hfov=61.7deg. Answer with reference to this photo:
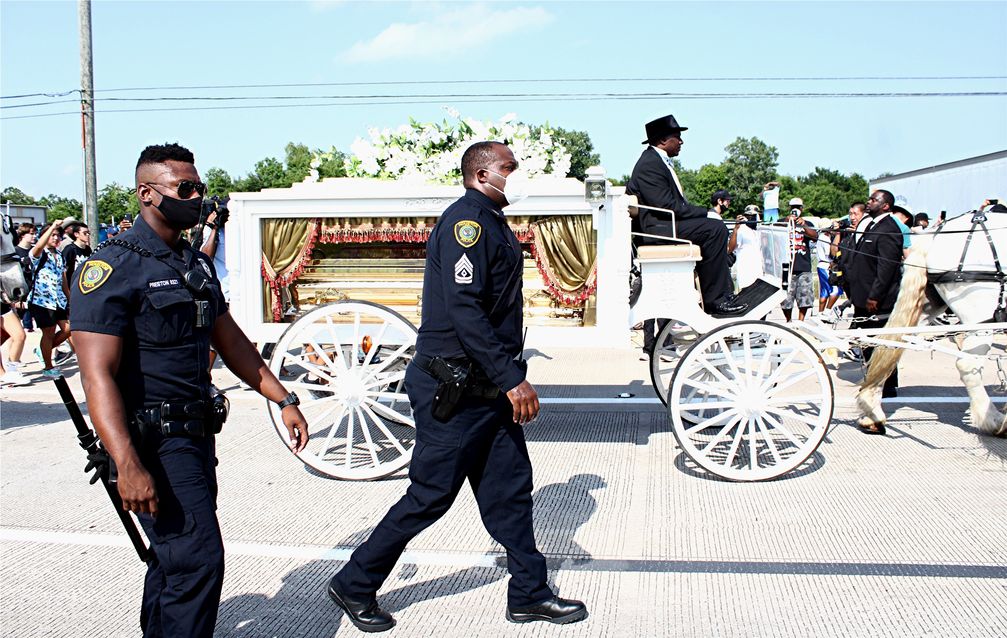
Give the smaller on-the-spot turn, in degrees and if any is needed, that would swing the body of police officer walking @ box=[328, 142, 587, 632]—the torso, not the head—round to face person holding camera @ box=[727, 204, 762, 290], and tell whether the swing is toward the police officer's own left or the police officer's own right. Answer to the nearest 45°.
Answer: approximately 45° to the police officer's own left

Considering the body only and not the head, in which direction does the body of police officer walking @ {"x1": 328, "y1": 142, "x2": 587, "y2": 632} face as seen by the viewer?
to the viewer's right

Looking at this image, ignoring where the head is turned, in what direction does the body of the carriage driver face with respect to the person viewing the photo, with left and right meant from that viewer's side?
facing to the right of the viewer

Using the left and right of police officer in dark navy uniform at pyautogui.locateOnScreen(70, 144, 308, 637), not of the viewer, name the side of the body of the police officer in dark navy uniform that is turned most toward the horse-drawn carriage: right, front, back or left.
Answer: left

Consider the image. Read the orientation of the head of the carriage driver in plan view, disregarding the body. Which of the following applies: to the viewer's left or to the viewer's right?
to the viewer's right

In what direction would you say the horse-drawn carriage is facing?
to the viewer's right

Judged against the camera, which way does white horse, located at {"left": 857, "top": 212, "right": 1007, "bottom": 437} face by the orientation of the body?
to the viewer's right

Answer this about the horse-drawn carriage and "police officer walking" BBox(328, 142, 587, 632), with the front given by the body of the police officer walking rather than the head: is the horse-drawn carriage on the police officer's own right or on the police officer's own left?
on the police officer's own left
